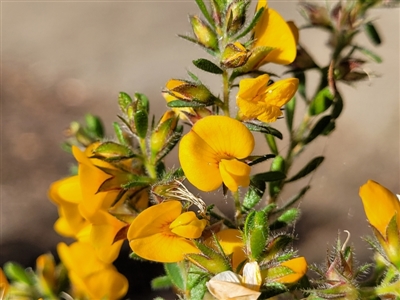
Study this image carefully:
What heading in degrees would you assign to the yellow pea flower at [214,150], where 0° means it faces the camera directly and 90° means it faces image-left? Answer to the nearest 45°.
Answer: approximately 0°
